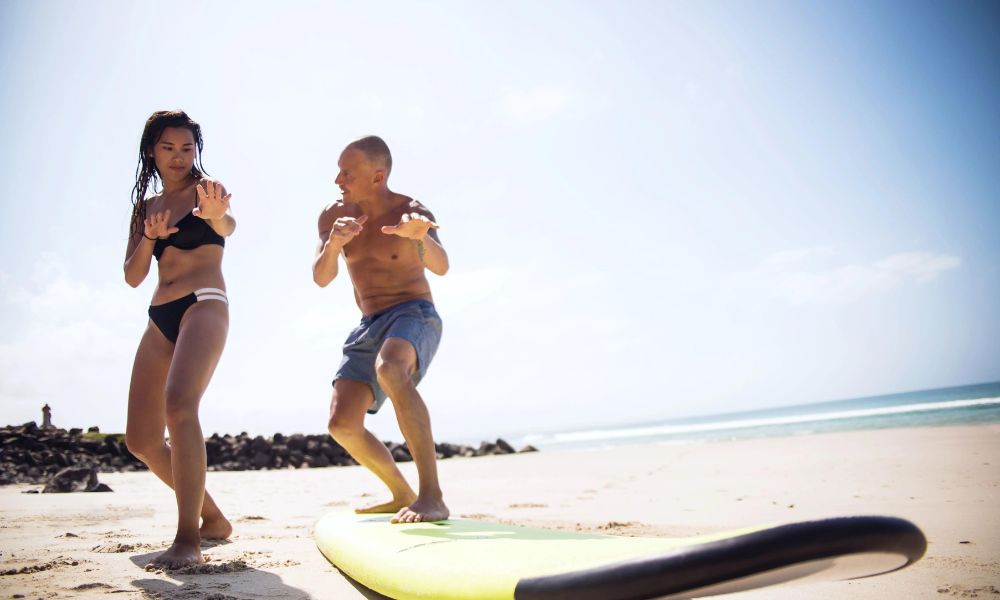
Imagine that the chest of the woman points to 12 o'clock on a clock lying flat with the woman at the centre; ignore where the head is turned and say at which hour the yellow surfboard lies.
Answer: The yellow surfboard is roughly at 10 o'clock from the woman.

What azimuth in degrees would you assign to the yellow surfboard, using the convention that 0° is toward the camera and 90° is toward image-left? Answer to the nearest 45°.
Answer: approximately 270°

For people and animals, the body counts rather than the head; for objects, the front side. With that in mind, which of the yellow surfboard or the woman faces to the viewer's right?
the yellow surfboard

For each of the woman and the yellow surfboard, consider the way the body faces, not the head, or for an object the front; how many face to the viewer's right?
1

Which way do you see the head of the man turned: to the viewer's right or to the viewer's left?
to the viewer's left

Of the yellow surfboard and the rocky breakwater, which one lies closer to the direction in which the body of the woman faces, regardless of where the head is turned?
the yellow surfboard
